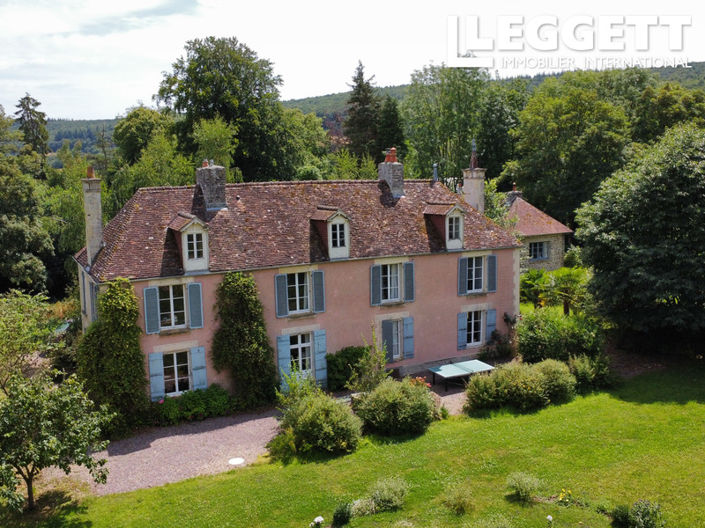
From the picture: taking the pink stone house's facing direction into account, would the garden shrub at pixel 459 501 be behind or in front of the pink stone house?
in front

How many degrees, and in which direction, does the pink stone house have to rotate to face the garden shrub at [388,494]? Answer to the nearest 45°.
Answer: approximately 45° to its right

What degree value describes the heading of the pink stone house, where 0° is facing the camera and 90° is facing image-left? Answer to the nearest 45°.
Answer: approximately 315°

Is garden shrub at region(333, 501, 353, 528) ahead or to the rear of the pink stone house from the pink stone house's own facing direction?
ahead

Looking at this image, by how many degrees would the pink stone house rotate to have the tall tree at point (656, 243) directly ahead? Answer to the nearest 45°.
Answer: approximately 45° to its left
